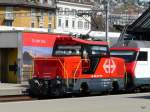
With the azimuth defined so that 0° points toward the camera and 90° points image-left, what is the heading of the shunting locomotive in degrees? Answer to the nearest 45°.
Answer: approximately 45°

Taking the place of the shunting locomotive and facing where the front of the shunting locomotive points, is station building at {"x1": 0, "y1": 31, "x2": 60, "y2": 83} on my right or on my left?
on my right
